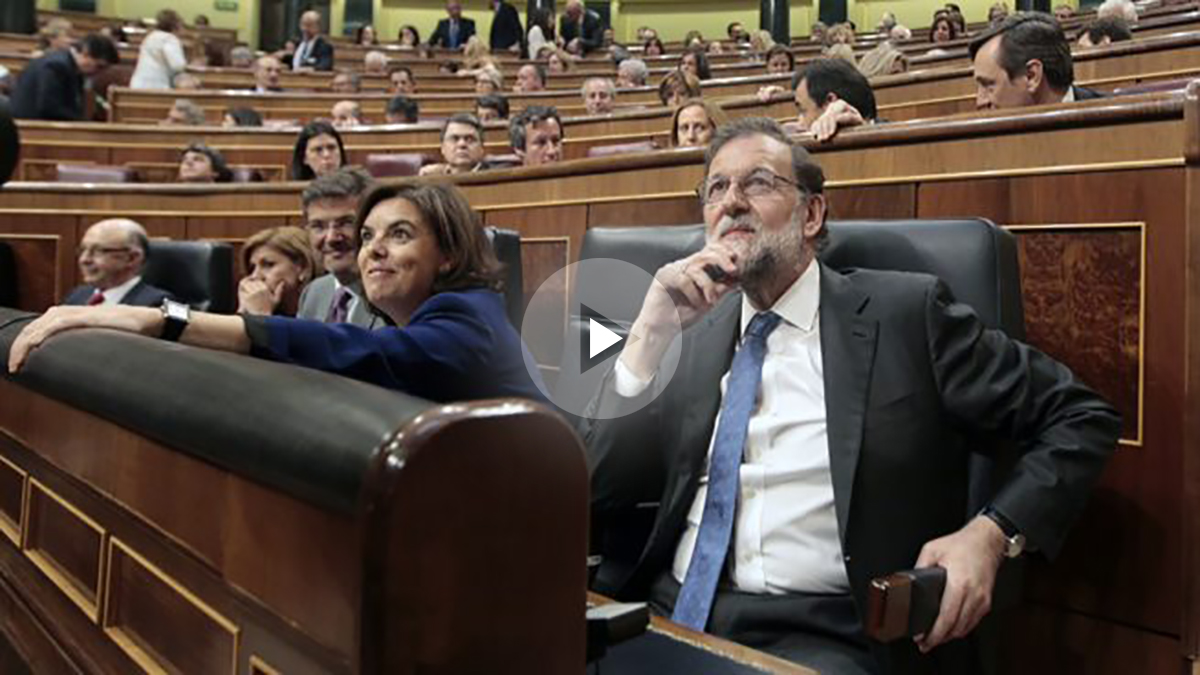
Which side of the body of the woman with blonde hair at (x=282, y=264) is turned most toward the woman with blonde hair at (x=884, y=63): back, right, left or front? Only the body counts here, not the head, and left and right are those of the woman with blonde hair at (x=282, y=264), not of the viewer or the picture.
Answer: back

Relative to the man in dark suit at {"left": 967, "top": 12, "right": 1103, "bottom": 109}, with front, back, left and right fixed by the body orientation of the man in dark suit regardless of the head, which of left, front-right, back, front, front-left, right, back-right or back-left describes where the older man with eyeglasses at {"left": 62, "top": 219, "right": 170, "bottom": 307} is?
front

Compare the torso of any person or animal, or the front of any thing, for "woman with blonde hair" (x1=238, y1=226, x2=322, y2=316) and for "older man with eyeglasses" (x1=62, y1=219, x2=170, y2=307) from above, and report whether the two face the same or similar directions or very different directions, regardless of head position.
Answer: same or similar directions

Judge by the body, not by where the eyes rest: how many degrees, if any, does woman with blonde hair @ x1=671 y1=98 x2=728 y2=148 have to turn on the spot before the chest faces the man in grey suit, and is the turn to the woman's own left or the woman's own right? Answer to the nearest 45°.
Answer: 0° — they already face them

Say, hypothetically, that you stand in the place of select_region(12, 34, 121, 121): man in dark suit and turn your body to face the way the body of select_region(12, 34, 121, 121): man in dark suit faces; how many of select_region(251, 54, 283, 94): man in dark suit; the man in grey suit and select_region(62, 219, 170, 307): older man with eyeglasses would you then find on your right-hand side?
2

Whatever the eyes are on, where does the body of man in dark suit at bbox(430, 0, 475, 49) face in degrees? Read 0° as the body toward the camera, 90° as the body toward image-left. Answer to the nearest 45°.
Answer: approximately 0°

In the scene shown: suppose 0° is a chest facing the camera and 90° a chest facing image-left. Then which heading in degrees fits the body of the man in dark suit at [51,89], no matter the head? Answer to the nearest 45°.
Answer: approximately 270°

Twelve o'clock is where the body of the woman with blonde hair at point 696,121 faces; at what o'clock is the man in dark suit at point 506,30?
The man in dark suit is roughly at 4 o'clock from the woman with blonde hair.

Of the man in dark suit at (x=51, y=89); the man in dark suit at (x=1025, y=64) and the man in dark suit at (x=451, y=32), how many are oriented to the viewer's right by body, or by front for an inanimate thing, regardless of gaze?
1

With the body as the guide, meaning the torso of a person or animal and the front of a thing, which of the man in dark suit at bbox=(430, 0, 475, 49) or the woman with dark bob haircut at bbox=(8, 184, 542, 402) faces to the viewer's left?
the woman with dark bob haircut

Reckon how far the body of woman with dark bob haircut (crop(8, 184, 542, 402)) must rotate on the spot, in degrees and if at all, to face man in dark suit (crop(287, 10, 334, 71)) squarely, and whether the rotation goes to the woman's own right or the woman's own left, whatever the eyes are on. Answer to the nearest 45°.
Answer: approximately 90° to the woman's own right

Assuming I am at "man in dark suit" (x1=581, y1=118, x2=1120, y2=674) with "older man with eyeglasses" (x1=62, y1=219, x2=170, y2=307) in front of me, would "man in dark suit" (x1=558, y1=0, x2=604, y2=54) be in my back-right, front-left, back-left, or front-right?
front-right

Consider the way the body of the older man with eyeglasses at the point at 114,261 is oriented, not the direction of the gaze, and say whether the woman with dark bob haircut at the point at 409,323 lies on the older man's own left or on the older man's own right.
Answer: on the older man's own left

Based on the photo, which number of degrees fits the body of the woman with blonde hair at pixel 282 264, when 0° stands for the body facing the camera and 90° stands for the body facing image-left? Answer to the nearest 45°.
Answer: approximately 45°
